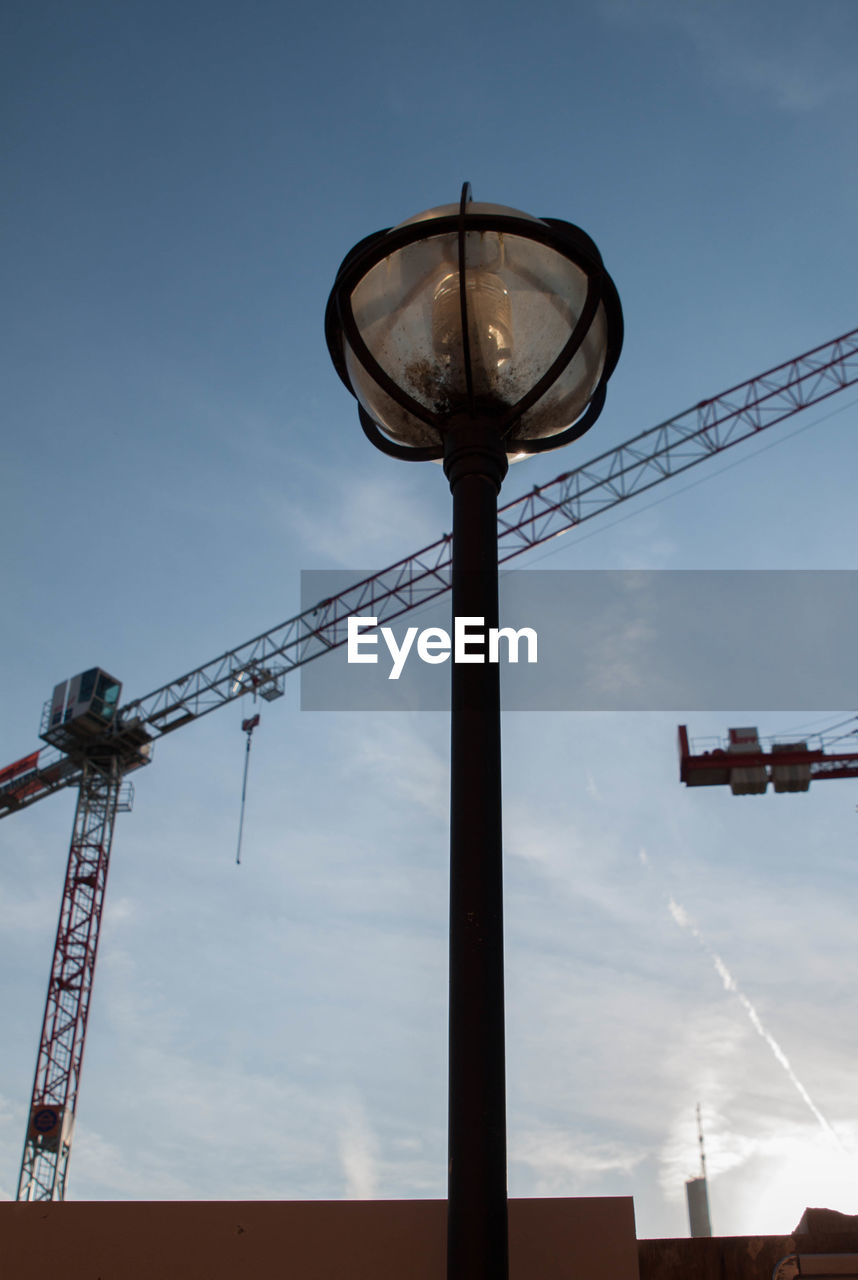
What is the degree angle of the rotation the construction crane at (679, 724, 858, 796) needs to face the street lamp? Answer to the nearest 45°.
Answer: approximately 90° to its right

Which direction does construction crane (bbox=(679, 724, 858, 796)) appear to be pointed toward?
to the viewer's right
